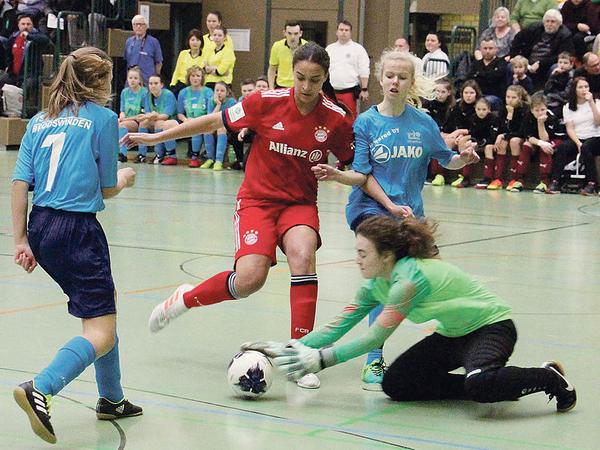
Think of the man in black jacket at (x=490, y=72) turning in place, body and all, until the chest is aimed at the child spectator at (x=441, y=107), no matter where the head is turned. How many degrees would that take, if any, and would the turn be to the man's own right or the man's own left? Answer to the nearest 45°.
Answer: approximately 45° to the man's own right

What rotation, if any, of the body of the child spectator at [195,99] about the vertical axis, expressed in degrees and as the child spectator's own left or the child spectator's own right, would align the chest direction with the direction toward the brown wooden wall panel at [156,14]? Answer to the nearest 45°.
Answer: approximately 180°

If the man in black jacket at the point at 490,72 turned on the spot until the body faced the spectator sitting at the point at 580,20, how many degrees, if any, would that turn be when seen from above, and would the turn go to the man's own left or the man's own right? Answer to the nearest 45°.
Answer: approximately 135° to the man's own left

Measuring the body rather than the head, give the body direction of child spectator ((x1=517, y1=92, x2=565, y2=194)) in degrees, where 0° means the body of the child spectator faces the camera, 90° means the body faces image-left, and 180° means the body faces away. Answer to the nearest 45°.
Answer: approximately 0°

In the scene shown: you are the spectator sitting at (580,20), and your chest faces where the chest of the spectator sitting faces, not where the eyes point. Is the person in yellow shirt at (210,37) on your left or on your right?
on your right

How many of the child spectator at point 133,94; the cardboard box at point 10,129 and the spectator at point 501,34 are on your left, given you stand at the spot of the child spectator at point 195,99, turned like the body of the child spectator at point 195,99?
1
